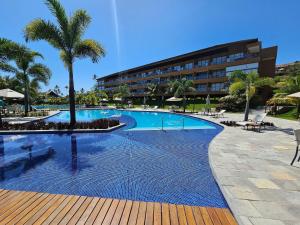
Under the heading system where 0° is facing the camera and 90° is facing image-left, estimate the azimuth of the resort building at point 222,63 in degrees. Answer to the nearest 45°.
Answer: approximately 45°

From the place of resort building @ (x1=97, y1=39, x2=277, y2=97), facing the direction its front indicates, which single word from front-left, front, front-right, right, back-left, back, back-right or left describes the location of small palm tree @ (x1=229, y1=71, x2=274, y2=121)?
front-left

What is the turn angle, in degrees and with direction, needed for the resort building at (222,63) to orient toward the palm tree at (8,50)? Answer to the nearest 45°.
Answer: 0° — it already faces it

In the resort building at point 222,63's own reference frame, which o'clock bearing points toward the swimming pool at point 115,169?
The swimming pool is roughly at 11 o'clock from the resort building.

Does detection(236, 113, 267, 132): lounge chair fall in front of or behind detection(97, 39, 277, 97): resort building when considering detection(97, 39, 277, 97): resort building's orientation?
in front
